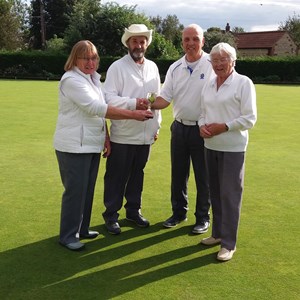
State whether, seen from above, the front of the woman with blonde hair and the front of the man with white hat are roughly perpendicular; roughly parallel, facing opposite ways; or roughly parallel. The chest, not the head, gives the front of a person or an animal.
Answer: roughly parallel

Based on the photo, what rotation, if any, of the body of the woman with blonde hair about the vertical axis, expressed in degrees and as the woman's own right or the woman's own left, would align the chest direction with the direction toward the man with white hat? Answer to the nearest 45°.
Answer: approximately 90° to the woman's own left

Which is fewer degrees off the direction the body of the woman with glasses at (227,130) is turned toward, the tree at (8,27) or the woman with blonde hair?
the woman with blonde hair

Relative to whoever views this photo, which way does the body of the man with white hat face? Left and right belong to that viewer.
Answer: facing the viewer and to the right of the viewer

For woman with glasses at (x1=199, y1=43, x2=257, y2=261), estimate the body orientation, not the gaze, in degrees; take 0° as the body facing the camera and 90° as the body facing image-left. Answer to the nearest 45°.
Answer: approximately 45°

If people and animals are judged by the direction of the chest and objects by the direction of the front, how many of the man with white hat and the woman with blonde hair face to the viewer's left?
0

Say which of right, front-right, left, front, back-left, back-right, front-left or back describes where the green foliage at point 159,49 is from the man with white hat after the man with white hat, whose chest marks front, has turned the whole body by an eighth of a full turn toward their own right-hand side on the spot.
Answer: back

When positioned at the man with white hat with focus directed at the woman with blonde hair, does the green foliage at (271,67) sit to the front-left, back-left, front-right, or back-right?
back-right

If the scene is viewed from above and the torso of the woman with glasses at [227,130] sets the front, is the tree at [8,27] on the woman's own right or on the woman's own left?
on the woman's own right

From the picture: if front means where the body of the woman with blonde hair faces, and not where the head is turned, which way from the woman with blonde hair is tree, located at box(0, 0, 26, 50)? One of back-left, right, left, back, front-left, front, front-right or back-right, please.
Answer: back-left

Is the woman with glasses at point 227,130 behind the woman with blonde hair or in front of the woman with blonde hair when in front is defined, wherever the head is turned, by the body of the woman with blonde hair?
in front
